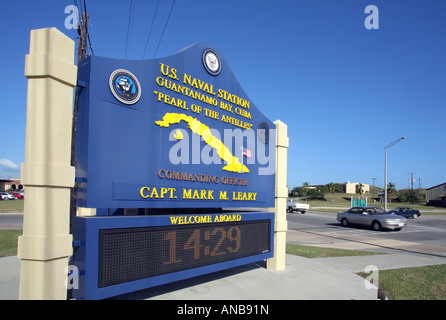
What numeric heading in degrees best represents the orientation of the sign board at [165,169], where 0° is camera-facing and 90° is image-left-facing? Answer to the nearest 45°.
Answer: approximately 315°

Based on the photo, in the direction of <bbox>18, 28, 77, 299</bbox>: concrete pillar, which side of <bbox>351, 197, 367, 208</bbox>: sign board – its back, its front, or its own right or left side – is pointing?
front

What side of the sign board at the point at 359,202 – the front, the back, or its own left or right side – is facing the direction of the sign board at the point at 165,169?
front

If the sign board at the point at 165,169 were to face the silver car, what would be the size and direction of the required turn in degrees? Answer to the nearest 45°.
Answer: approximately 90° to its left

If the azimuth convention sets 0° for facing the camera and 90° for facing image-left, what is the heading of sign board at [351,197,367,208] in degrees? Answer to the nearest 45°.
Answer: approximately 0°
